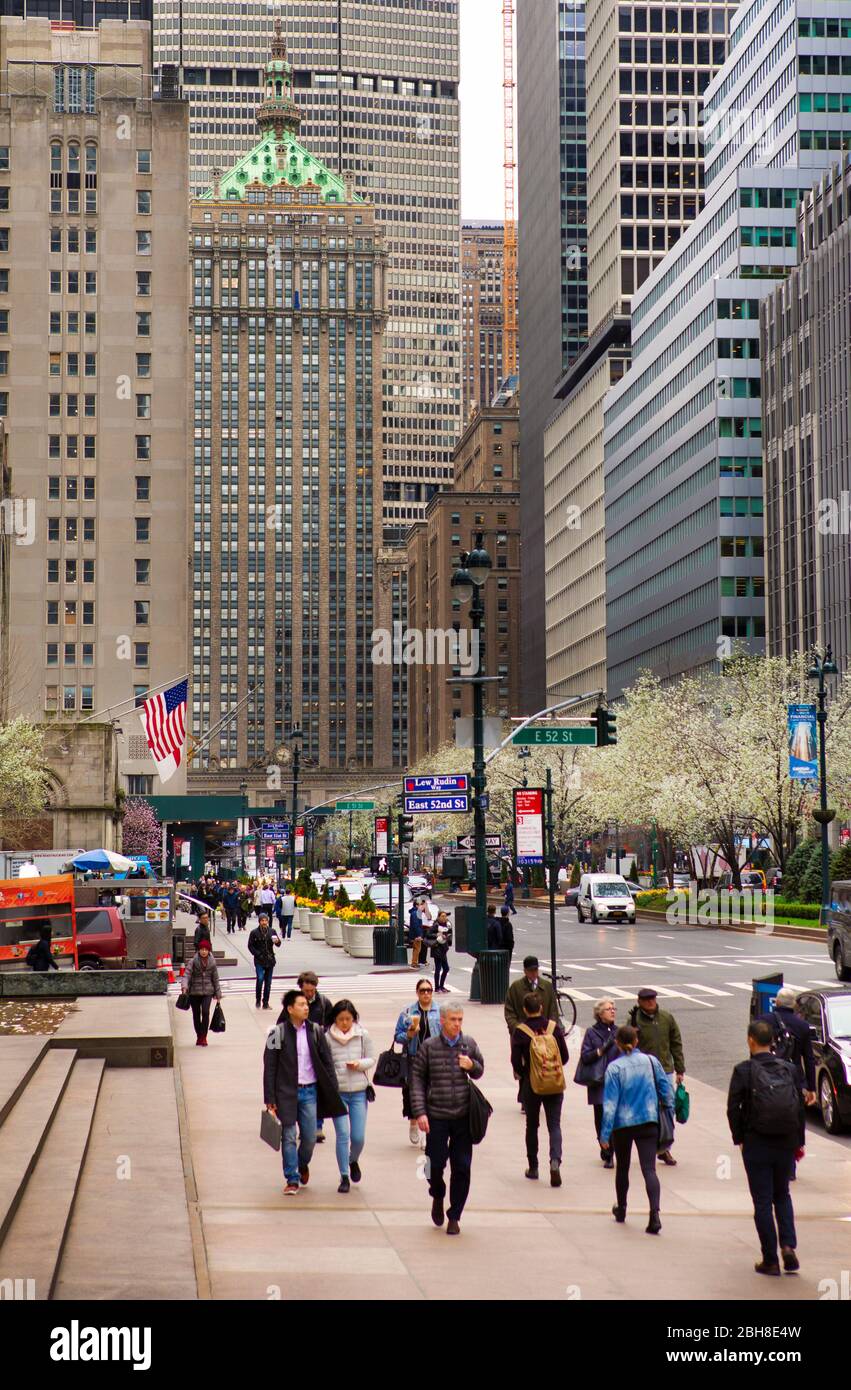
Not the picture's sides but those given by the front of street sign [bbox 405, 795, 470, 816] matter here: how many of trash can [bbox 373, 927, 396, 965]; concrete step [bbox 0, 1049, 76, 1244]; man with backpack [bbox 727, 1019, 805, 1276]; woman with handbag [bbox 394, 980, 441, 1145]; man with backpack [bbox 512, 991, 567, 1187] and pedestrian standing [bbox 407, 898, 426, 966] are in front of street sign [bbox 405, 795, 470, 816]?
4

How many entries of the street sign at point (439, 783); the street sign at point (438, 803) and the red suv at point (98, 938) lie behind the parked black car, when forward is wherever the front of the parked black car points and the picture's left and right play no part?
3

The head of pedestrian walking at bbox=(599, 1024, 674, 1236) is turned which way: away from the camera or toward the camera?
away from the camera

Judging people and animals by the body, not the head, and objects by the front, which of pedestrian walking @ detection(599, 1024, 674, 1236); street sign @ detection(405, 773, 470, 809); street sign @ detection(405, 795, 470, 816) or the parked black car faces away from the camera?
the pedestrian walking

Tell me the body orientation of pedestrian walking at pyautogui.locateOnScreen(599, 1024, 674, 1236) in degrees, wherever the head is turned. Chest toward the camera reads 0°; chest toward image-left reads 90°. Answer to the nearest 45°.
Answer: approximately 180°

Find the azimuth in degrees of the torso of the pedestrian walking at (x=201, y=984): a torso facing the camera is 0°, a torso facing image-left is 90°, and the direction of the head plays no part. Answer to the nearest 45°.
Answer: approximately 0°

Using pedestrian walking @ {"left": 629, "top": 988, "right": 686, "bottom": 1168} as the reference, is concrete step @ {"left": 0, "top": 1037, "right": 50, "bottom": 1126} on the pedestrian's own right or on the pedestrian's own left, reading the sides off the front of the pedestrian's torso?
on the pedestrian's own right

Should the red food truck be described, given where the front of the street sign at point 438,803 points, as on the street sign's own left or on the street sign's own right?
on the street sign's own right
